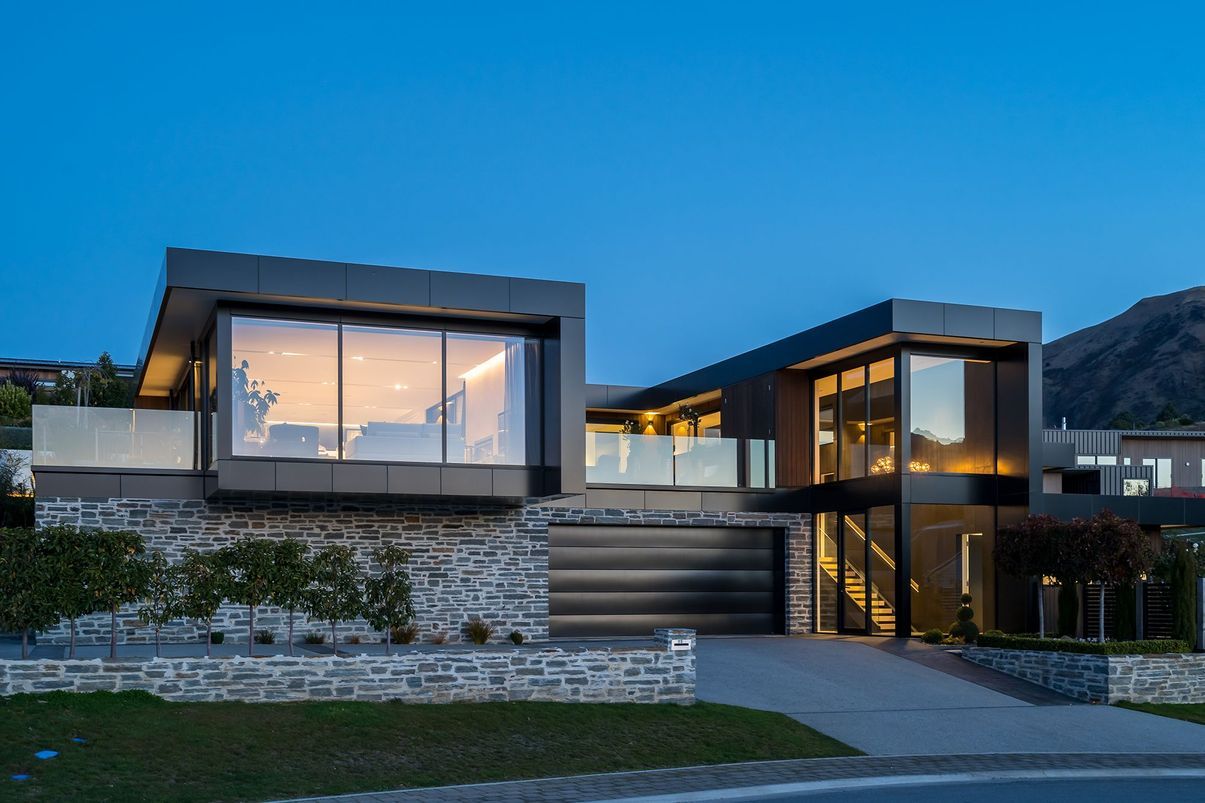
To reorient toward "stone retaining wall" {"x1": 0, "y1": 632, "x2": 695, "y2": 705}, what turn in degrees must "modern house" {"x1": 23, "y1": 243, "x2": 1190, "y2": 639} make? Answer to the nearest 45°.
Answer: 0° — it already faces it

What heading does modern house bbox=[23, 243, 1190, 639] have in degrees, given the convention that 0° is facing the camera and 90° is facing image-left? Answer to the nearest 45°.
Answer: approximately 0°

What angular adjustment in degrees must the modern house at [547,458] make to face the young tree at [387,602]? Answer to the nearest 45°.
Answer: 0° — it already faces it
